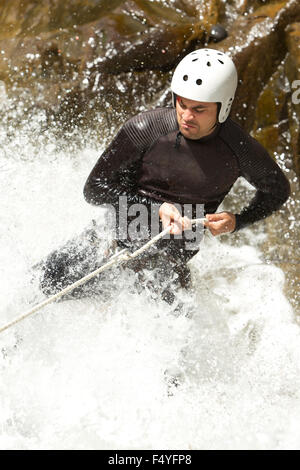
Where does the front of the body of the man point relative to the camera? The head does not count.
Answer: toward the camera

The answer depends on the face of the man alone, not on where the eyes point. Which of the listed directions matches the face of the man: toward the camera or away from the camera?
toward the camera

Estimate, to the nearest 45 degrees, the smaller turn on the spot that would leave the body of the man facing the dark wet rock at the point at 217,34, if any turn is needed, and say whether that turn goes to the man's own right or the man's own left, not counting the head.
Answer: approximately 180°
